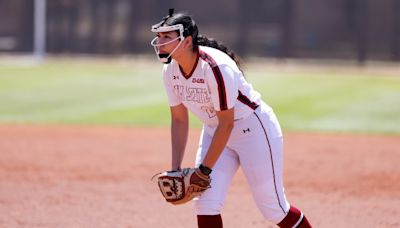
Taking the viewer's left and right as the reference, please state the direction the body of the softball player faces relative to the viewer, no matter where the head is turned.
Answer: facing the viewer and to the left of the viewer

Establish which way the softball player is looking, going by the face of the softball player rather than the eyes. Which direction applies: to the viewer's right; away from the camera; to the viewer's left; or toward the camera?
to the viewer's left
